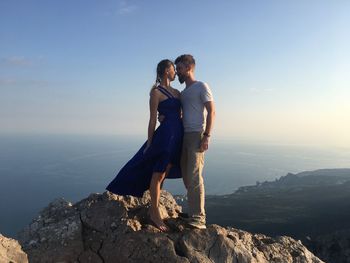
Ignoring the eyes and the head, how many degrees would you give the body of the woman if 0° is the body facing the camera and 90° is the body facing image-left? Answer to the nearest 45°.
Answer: approximately 315°

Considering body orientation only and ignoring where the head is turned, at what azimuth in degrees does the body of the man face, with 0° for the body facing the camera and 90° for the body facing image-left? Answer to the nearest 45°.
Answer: approximately 45°

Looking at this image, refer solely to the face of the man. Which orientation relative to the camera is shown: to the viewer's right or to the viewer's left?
to the viewer's left

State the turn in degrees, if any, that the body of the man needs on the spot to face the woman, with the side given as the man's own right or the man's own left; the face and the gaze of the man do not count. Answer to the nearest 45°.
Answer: approximately 45° to the man's own right

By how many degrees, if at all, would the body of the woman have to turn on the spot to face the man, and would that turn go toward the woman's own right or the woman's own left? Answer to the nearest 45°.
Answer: approximately 45° to the woman's own left

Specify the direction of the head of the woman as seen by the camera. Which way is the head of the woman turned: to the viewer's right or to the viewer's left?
to the viewer's right
